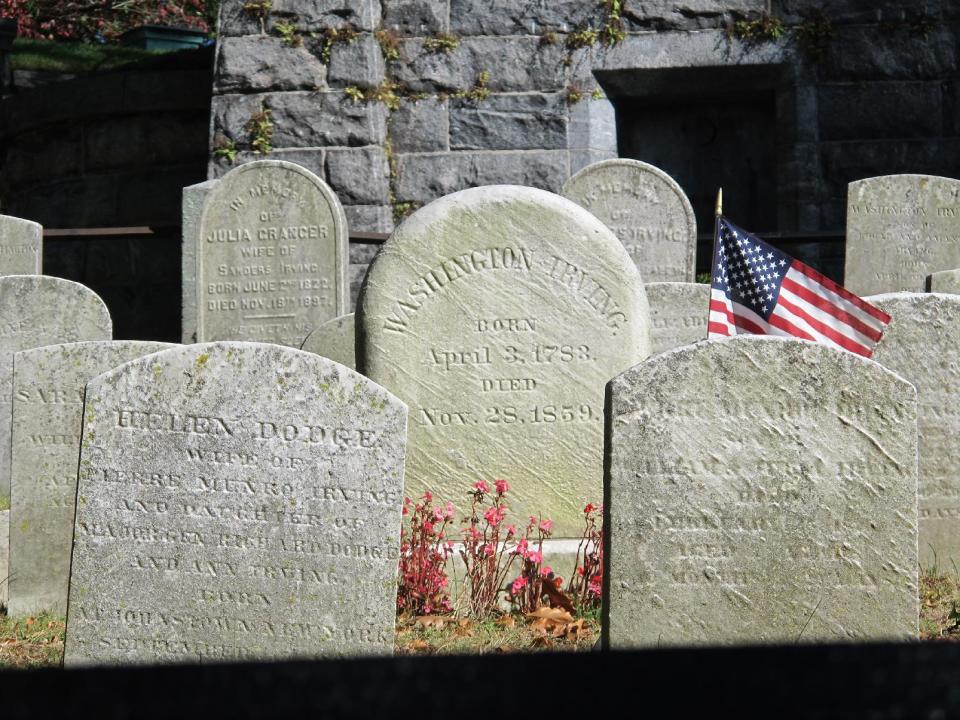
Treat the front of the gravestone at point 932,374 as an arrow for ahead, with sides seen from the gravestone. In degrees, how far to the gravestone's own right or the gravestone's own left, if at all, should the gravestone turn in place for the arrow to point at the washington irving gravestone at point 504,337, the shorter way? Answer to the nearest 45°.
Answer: approximately 90° to the gravestone's own right

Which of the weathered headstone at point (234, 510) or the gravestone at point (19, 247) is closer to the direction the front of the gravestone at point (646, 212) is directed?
the weathered headstone

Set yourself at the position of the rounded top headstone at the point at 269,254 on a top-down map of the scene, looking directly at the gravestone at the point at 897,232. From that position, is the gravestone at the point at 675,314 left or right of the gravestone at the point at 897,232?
right

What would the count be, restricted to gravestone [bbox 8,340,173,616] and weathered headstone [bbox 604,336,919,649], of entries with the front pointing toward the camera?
2

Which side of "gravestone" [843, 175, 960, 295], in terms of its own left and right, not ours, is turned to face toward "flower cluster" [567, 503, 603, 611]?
front

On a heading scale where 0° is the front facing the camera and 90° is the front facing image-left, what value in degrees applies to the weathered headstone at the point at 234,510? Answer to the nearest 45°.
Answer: approximately 0°

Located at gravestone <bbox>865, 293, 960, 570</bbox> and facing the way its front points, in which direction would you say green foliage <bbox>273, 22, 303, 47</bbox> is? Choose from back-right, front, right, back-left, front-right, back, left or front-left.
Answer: back-right
